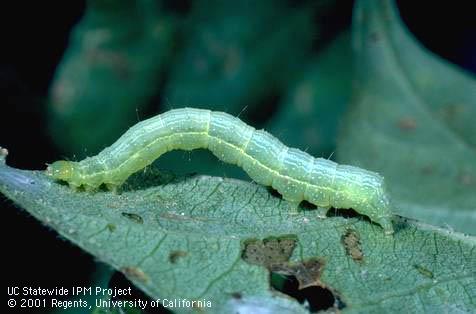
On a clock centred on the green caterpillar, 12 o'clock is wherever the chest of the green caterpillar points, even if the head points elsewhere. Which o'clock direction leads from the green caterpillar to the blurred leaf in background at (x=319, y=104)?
The blurred leaf in background is roughly at 4 o'clock from the green caterpillar.

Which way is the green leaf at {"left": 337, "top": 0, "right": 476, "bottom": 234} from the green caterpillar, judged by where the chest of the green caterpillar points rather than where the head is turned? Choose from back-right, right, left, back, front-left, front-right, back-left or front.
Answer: back-right

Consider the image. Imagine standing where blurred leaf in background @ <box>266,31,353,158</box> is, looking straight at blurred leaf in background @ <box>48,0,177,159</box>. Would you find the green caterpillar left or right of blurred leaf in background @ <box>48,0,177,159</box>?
left

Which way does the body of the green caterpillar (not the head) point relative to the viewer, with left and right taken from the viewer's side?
facing to the left of the viewer
